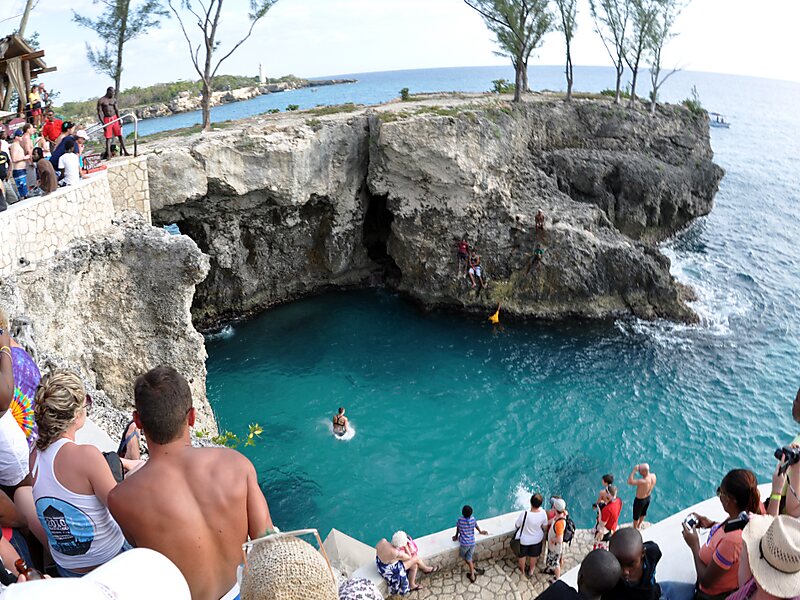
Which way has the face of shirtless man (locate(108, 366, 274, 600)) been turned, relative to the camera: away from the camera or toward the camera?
away from the camera

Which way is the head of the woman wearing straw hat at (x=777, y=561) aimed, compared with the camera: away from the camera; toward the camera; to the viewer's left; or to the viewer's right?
away from the camera

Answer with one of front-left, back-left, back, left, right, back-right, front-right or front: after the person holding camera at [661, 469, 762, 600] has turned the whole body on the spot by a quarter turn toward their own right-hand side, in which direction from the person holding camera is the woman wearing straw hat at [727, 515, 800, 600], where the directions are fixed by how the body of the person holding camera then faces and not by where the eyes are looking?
back

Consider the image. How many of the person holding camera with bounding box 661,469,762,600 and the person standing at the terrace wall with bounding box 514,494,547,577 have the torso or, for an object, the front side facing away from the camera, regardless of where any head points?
1

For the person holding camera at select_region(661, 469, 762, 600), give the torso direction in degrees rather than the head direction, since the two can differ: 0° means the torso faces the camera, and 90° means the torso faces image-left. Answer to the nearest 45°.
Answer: approximately 90°

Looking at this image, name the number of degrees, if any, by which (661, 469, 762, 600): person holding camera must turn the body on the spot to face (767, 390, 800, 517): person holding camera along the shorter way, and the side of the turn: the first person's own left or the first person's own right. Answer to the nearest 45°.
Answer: approximately 135° to the first person's own right

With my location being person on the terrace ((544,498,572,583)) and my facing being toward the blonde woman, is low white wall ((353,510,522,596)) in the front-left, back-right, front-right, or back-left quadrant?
front-right

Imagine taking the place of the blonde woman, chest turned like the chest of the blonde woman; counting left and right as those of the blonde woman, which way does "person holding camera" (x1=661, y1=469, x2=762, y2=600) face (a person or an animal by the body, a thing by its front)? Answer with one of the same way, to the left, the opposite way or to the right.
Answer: to the left

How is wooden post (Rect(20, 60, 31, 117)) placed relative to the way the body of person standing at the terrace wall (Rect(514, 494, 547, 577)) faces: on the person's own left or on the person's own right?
on the person's own left

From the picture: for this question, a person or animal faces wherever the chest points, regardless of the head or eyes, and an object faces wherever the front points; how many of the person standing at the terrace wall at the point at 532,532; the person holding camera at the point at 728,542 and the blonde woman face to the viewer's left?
1

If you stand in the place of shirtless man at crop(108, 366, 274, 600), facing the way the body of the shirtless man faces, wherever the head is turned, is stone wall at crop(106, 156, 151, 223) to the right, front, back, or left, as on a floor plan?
front

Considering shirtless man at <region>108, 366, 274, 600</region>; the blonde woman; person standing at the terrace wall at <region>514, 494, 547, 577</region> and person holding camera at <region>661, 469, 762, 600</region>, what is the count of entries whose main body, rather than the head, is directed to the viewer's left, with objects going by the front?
1

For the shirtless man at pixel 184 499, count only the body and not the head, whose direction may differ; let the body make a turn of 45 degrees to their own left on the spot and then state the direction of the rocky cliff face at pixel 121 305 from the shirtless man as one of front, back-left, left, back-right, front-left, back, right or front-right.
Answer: front-right

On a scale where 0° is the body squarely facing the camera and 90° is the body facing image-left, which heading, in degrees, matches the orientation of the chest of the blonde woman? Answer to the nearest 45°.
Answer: approximately 225°

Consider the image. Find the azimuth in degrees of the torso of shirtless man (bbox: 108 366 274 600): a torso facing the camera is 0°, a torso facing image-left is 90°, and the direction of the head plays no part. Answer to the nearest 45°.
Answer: approximately 180°

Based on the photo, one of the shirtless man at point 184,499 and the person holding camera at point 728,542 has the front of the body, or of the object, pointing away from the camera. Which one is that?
the shirtless man
